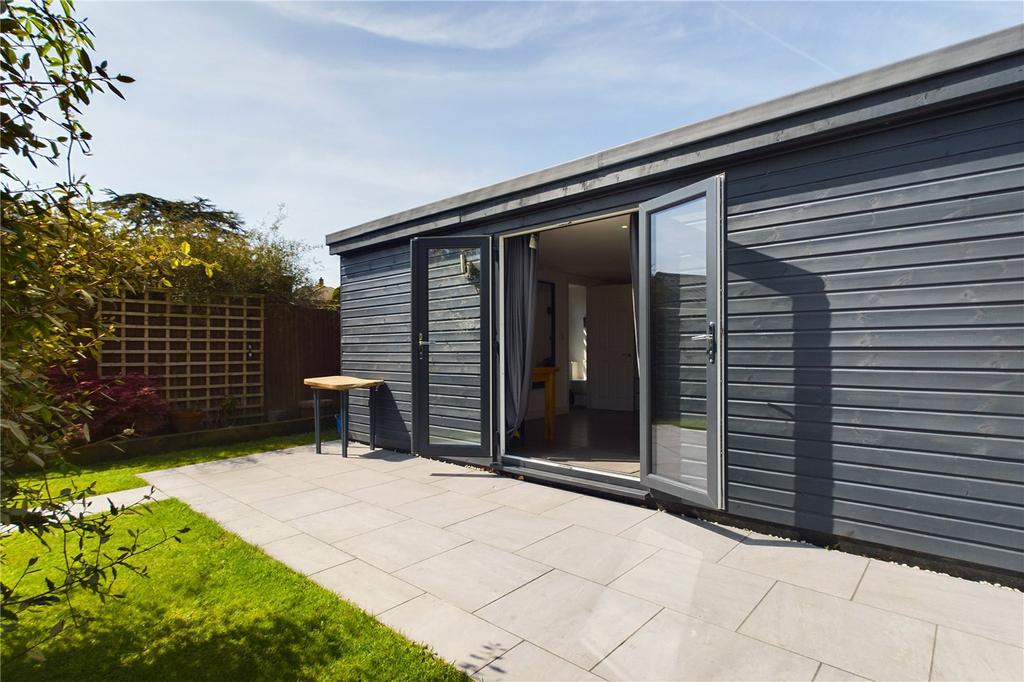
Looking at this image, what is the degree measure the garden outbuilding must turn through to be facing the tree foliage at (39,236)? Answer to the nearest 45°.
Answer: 0° — it already faces it

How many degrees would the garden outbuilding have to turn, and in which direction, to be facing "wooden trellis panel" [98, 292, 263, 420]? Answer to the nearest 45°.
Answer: approximately 45° to its right

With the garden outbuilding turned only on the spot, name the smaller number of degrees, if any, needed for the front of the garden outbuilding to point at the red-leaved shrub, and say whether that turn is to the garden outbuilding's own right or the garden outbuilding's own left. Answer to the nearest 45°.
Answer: approximately 45° to the garden outbuilding's own right

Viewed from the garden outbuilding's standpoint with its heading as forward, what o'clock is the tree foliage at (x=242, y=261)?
The tree foliage is roughly at 2 o'clock from the garden outbuilding.

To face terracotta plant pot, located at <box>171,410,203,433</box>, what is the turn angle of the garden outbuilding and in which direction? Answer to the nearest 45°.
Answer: approximately 45° to its right

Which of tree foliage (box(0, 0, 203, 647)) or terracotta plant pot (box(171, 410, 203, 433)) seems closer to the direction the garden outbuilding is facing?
the tree foliage

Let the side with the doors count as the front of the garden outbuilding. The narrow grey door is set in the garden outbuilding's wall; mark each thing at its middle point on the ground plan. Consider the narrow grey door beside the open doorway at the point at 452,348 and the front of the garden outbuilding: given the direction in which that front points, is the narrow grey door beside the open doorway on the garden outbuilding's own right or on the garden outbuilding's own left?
on the garden outbuilding's own right

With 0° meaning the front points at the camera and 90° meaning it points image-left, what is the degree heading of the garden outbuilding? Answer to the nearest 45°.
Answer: approximately 45°
